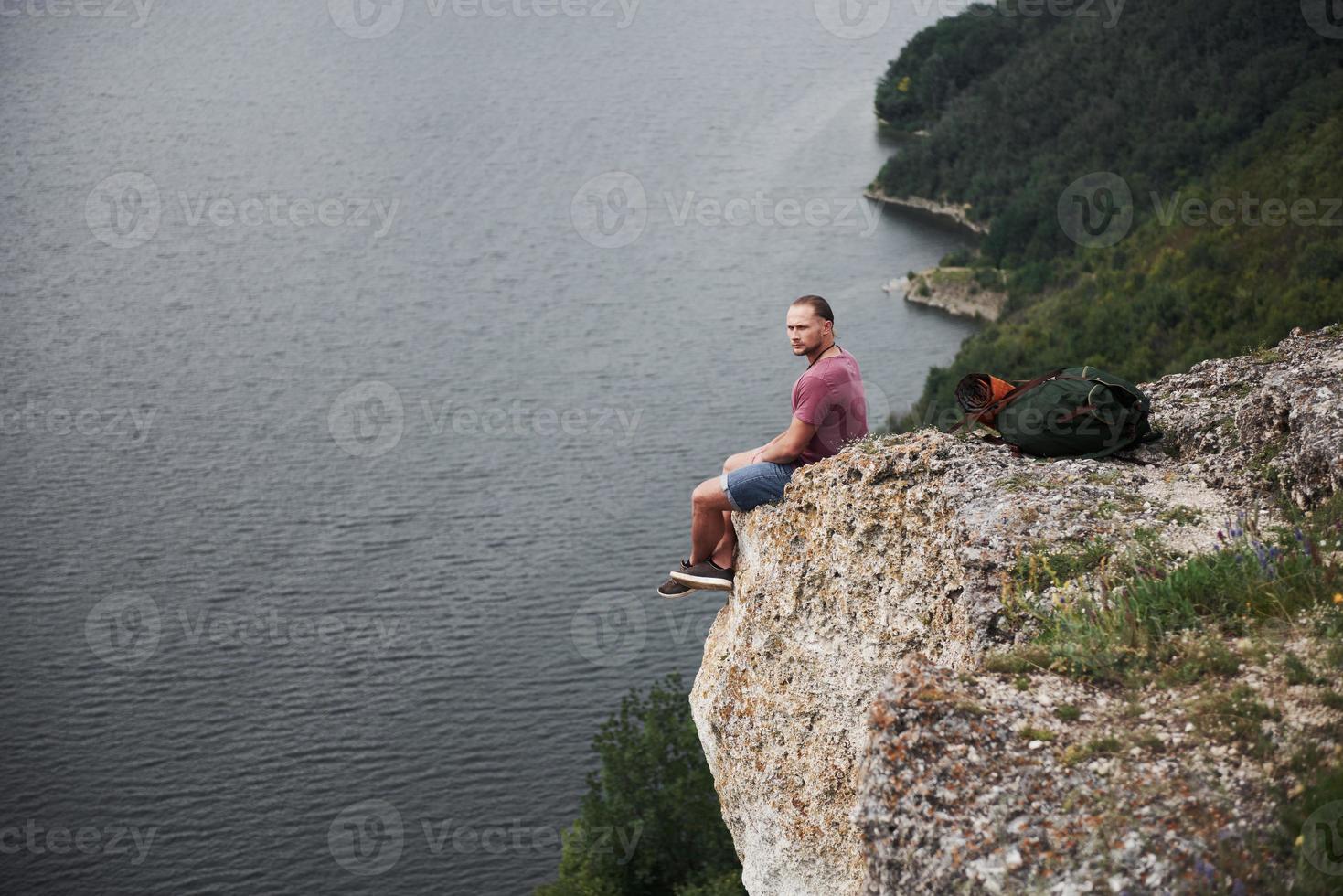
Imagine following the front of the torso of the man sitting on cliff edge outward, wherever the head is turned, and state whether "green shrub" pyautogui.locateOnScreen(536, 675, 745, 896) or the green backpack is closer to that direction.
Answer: the green shrub

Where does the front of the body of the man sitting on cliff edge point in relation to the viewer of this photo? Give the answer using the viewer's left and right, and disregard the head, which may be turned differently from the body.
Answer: facing to the left of the viewer

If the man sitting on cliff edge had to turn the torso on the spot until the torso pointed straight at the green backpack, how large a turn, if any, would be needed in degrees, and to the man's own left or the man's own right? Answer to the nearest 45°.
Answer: approximately 180°
